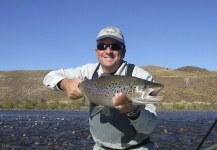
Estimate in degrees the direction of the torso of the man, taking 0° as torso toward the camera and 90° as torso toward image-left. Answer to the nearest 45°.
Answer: approximately 0°
